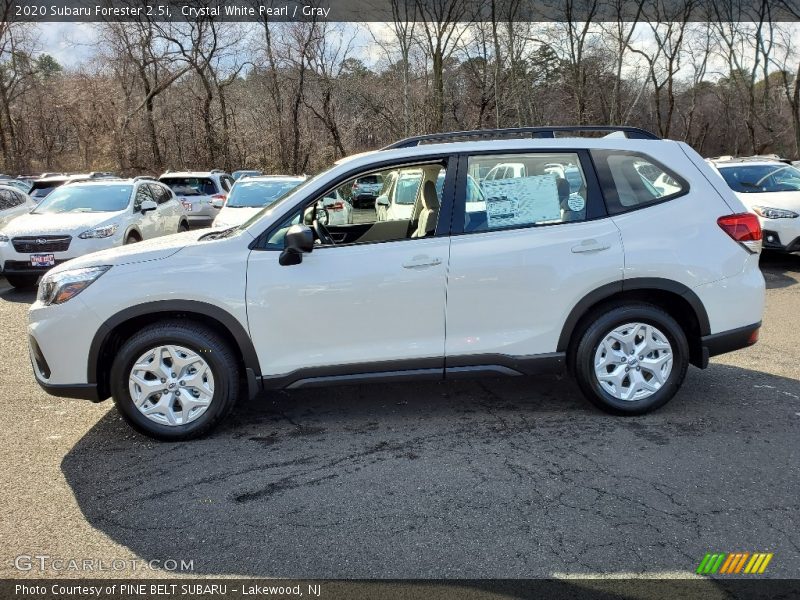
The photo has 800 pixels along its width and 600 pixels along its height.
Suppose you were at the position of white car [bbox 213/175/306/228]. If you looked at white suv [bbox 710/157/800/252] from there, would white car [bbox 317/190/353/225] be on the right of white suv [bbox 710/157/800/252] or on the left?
left

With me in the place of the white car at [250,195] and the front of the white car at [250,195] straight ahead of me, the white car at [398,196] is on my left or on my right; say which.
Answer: on my left

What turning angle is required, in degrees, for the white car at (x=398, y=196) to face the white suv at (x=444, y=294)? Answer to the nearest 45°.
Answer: approximately 45° to its left

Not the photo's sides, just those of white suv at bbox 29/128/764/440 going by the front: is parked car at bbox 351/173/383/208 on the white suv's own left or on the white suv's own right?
on the white suv's own right

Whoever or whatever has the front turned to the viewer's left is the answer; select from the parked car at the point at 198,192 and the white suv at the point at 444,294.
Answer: the white suv

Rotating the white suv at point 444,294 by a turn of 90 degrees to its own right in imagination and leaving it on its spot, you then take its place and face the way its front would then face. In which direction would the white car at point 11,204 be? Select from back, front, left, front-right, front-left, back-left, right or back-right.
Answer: front-left

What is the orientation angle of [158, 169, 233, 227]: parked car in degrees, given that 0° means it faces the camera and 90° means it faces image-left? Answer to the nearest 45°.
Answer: approximately 225°

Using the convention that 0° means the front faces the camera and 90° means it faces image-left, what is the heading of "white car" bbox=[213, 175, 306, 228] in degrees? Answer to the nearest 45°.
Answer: approximately 45°

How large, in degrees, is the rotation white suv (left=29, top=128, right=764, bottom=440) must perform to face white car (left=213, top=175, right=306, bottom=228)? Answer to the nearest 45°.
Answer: approximately 90° to its right

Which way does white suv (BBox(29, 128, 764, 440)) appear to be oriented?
to the viewer's left

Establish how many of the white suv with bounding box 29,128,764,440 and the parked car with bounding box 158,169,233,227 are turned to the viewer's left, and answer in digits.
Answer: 1

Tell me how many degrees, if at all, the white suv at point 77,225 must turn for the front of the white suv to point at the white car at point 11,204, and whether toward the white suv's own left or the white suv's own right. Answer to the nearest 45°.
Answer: approximately 135° to the white suv's own right

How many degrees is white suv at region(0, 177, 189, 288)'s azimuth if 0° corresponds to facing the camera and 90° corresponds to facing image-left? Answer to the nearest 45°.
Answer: approximately 45°

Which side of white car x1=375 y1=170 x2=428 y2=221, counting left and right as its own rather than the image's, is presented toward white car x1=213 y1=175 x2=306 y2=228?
right

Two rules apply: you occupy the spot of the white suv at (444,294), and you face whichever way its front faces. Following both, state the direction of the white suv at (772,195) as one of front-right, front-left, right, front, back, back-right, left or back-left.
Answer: back-right
